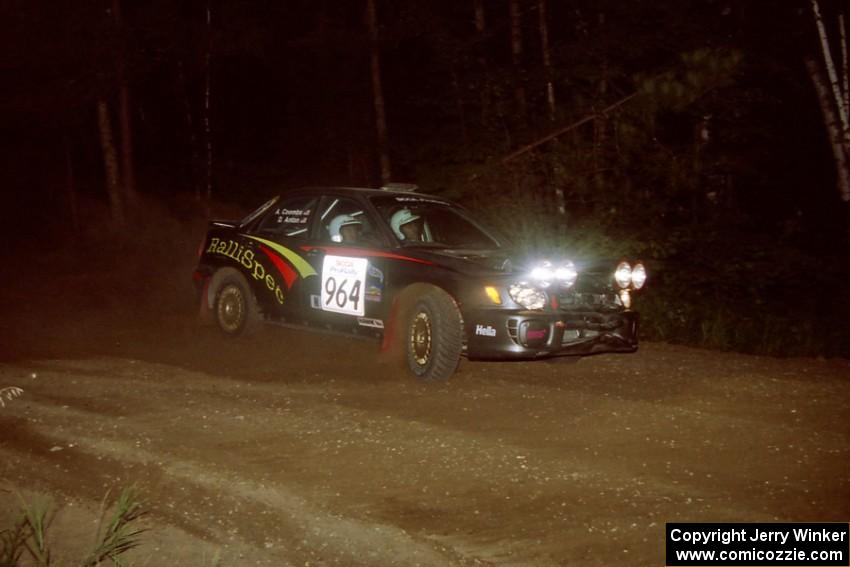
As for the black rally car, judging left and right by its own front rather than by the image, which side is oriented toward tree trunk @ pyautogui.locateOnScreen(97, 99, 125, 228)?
back

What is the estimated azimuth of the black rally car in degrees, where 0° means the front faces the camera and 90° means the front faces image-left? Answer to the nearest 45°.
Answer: approximately 315°

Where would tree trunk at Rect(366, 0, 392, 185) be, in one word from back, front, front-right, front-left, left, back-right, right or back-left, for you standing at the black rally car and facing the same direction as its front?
back-left

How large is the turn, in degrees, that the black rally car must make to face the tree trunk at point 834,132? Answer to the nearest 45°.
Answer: approximately 90° to its left

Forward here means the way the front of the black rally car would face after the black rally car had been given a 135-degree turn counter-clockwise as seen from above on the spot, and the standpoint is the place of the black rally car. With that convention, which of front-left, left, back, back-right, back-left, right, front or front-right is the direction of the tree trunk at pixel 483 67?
front

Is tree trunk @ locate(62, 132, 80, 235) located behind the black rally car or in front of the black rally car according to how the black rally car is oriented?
behind

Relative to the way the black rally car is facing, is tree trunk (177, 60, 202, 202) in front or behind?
behind

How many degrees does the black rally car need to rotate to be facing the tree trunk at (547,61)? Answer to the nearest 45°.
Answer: approximately 135° to its left

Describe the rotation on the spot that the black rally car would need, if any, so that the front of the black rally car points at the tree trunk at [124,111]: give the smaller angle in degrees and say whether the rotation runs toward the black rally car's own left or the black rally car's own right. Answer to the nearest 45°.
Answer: approximately 180°
